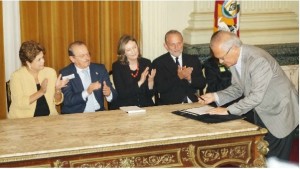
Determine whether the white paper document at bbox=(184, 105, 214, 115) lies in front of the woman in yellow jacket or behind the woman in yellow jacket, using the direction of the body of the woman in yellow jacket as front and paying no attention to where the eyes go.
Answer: in front

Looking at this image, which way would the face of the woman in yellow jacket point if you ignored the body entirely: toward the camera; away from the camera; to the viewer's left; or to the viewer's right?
to the viewer's right

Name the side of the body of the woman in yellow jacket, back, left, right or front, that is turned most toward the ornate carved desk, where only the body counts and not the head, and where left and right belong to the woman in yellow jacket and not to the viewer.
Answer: front

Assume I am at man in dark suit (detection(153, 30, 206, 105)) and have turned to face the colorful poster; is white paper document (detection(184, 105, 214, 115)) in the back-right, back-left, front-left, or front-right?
back-right

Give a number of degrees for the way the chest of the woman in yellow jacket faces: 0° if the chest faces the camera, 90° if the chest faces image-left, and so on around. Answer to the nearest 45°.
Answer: approximately 315°

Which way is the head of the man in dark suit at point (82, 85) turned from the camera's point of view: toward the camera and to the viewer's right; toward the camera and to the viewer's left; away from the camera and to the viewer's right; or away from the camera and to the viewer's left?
toward the camera and to the viewer's right

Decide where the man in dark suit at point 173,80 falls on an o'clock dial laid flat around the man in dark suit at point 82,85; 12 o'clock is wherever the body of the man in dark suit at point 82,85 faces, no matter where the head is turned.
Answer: the man in dark suit at point 173,80 is roughly at 10 o'clock from the man in dark suit at point 82,85.

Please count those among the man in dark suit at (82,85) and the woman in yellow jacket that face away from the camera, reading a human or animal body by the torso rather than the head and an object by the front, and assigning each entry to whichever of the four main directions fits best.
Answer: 0

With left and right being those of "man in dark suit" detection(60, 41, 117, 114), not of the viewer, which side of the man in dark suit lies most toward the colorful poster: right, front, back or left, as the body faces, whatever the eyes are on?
left

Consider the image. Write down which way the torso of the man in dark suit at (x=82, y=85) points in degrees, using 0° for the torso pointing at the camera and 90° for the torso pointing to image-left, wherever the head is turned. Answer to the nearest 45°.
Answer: approximately 315°
